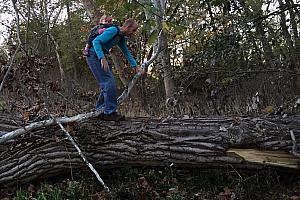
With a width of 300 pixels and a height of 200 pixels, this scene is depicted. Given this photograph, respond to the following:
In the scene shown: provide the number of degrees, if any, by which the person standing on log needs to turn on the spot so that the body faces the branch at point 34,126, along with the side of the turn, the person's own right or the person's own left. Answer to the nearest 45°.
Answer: approximately 180°

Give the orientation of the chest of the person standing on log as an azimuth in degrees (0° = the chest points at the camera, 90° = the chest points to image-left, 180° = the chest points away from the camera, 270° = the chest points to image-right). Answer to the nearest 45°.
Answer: approximately 270°
